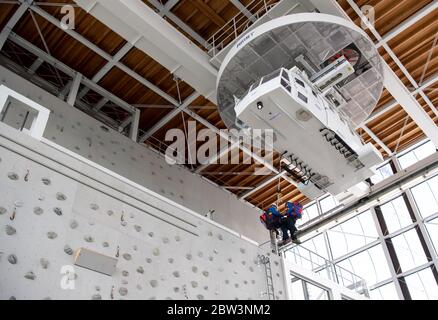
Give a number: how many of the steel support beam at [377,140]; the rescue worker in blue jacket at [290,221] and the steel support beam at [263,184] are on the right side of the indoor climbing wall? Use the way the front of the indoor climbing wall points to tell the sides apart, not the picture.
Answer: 0

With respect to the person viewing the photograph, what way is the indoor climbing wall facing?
facing the viewer and to the right of the viewer

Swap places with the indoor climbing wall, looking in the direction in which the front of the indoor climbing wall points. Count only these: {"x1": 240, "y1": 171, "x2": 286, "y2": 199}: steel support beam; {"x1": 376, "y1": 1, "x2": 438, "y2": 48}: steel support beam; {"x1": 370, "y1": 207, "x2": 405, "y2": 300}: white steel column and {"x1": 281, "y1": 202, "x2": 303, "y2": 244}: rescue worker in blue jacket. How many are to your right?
0

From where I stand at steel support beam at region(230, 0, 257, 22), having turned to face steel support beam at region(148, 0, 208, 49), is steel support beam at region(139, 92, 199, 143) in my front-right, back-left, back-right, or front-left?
front-right

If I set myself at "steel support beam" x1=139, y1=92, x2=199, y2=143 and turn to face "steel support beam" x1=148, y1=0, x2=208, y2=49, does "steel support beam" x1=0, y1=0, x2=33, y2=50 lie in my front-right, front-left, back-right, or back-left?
front-right

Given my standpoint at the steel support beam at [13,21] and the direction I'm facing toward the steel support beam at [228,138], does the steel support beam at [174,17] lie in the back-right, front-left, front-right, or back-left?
front-right

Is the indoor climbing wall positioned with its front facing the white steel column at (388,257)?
no

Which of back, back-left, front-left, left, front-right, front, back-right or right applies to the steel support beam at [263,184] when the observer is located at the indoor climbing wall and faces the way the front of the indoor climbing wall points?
left

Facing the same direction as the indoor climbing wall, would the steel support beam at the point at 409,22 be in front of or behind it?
in front

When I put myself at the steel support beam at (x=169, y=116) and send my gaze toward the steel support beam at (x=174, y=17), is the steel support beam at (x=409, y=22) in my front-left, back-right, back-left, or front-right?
front-left

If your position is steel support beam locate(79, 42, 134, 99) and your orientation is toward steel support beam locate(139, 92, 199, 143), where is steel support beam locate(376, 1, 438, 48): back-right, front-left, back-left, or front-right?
front-right
